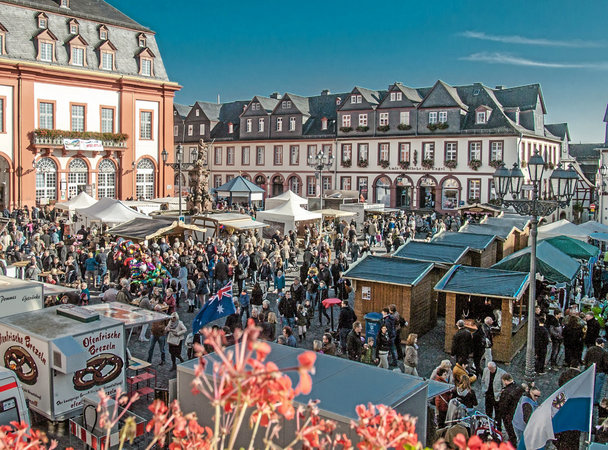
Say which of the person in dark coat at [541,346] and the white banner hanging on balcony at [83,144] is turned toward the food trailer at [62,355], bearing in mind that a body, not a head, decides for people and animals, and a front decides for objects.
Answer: the white banner hanging on balcony

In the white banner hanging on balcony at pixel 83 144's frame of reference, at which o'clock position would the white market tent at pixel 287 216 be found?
The white market tent is roughly at 11 o'clock from the white banner hanging on balcony.

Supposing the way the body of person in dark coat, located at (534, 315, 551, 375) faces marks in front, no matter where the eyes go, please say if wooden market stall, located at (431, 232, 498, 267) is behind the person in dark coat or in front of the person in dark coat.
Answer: in front

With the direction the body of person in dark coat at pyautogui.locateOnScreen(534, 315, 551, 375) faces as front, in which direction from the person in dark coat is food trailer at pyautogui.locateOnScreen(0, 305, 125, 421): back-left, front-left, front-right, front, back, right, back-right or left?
back-left

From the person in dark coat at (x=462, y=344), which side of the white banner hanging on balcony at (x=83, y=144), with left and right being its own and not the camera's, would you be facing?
front

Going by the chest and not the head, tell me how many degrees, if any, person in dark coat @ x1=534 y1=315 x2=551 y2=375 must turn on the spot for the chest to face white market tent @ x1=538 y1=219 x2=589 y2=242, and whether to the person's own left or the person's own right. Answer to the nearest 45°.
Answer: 0° — they already face it

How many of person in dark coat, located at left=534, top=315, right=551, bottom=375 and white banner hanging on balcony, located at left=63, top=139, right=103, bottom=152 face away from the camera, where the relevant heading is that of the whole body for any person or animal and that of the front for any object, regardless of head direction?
1

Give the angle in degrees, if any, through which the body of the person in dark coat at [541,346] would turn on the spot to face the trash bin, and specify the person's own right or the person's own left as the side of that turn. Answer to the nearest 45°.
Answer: approximately 90° to the person's own left

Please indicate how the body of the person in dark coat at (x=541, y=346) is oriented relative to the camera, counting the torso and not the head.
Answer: away from the camera

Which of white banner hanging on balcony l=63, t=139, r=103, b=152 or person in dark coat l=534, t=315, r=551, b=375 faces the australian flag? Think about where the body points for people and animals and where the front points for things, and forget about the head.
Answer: the white banner hanging on balcony

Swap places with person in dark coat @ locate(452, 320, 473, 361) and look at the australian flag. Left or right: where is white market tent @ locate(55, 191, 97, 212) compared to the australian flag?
right

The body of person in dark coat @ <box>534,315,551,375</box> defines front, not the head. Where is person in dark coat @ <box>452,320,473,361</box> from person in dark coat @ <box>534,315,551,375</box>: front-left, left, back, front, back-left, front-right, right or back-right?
back-left
